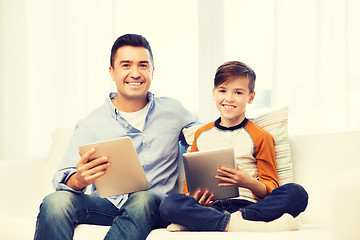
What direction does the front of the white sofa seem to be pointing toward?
toward the camera

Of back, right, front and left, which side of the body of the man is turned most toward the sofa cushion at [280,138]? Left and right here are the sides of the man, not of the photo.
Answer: left

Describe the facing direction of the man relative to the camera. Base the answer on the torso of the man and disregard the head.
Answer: toward the camera
